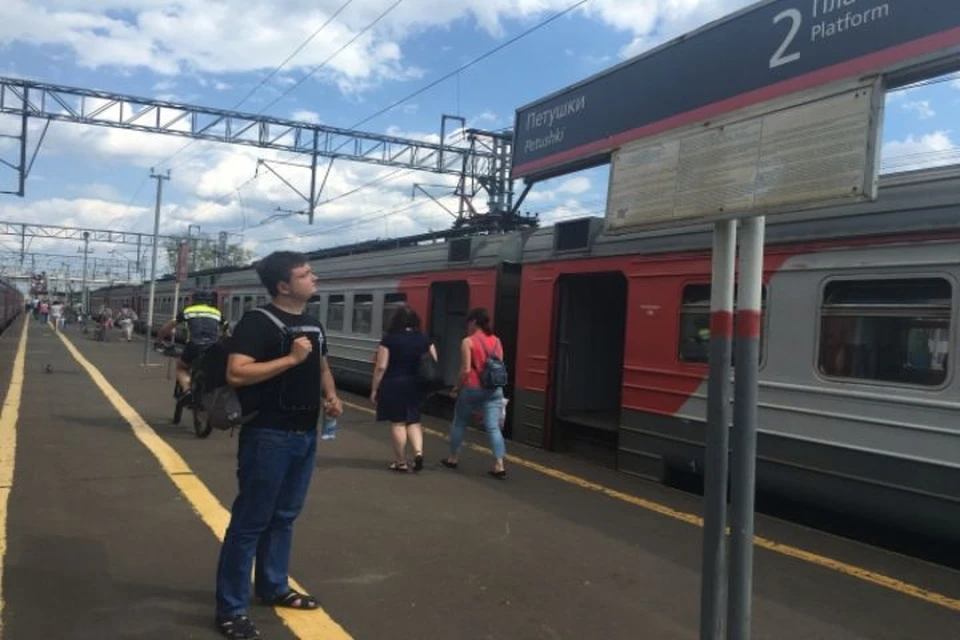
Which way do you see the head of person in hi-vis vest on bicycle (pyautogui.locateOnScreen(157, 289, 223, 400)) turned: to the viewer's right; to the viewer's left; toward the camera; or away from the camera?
away from the camera

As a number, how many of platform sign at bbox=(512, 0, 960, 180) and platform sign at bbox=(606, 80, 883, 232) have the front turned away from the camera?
0

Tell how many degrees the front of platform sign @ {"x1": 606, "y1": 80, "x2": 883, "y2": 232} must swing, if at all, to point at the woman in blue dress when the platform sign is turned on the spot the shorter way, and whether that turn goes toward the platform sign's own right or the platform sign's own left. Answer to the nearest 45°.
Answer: approximately 90° to the platform sign's own right

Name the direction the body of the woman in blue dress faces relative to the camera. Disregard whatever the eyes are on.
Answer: away from the camera

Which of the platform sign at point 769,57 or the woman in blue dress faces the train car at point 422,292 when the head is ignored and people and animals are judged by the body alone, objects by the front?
the woman in blue dress

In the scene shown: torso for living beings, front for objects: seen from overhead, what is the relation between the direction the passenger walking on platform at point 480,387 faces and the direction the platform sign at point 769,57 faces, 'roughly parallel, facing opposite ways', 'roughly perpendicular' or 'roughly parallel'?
roughly perpendicular

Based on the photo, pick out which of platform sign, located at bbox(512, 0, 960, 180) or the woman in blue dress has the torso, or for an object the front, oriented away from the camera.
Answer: the woman in blue dress

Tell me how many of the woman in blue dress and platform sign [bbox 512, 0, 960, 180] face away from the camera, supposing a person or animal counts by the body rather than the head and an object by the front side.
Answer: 1

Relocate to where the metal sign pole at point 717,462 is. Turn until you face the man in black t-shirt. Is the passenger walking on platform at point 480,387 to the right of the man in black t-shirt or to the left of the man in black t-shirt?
right

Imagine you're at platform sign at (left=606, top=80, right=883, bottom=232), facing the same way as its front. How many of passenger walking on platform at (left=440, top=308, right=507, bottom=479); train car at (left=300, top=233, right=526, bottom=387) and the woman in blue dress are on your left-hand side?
0

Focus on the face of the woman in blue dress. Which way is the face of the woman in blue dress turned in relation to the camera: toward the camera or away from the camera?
away from the camera

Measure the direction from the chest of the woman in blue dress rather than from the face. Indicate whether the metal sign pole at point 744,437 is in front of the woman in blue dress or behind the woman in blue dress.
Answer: behind

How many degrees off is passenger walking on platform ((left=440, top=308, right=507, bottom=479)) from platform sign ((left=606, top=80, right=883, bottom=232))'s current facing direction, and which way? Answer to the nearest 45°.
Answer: approximately 90° to its right

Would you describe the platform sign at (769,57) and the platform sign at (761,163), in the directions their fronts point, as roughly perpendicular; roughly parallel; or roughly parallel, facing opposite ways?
roughly parallel
